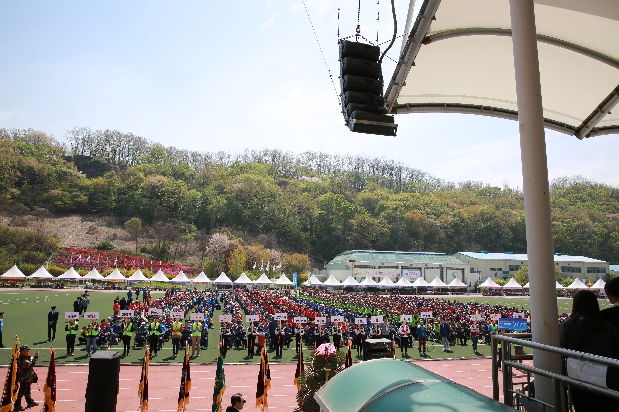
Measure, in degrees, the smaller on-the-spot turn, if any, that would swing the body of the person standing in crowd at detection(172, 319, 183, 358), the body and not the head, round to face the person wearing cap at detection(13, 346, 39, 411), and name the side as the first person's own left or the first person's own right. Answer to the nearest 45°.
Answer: approximately 45° to the first person's own right

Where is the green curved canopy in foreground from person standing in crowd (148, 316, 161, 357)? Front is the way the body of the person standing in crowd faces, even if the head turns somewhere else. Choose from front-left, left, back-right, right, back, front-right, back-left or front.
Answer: front

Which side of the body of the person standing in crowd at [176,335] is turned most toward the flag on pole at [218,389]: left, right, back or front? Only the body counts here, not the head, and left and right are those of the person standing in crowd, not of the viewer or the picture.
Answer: front

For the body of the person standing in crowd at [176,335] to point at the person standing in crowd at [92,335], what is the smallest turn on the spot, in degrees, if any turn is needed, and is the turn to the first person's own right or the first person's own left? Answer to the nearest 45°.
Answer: approximately 90° to the first person's own right

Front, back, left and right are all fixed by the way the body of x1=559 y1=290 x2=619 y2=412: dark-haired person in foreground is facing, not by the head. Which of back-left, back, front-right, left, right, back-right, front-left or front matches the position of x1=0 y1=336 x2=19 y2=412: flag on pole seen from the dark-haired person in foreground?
left

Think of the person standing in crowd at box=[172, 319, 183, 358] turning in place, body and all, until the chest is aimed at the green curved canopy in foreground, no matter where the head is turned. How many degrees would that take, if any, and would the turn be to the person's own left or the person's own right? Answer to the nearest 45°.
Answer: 0° — they already face it

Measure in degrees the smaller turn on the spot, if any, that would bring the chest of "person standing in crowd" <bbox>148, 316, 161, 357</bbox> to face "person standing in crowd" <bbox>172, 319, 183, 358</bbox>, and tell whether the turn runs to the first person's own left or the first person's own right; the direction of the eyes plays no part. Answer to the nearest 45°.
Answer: approximately 90° to the first person's own left

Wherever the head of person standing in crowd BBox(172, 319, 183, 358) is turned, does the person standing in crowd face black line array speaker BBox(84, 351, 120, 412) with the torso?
yes

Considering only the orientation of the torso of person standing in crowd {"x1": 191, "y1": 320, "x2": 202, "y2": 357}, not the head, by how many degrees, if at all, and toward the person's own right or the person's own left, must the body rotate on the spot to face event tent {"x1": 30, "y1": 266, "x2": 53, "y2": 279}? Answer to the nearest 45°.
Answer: approximately 135° to the person's own right

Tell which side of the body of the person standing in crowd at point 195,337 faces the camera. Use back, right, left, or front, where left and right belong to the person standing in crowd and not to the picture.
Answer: front

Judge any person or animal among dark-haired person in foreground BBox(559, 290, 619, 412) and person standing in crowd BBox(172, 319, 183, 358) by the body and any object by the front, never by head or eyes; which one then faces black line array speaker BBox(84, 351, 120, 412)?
the person standing in crowd

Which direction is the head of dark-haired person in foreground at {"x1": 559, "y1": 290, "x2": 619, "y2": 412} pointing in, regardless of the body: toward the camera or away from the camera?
away from the camera

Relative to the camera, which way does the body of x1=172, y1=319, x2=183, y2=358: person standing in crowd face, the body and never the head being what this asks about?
toward the camera

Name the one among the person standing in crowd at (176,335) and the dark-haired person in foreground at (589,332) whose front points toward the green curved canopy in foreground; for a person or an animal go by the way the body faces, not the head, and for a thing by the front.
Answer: the person standing in crowd

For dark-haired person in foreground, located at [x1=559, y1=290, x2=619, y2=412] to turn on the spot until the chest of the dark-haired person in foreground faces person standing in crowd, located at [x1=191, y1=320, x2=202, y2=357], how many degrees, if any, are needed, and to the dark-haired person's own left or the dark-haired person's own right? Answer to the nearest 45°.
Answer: approximately 45° to the dark-haired person's own left

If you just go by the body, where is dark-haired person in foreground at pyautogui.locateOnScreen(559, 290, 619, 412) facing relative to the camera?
away from the camera

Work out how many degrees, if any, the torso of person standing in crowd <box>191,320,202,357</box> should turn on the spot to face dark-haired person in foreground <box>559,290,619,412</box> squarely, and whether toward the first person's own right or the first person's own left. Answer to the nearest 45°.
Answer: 0° — they already face them

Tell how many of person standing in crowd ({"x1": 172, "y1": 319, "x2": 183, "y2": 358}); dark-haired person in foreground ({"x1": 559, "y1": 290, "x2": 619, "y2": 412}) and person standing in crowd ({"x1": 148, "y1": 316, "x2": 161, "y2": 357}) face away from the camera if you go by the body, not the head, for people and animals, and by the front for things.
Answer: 1

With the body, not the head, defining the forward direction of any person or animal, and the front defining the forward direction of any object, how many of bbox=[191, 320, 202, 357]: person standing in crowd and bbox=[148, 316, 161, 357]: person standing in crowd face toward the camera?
2

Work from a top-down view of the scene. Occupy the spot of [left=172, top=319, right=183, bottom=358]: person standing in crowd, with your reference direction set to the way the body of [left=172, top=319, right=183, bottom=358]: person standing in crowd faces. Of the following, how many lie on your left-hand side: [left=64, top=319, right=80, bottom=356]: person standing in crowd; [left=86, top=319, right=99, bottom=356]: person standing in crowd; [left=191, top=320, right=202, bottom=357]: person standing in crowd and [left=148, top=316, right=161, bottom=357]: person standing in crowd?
1

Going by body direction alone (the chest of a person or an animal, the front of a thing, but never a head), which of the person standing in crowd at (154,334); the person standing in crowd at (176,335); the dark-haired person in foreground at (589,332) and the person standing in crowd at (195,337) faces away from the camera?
the dark-haired person in foreground
